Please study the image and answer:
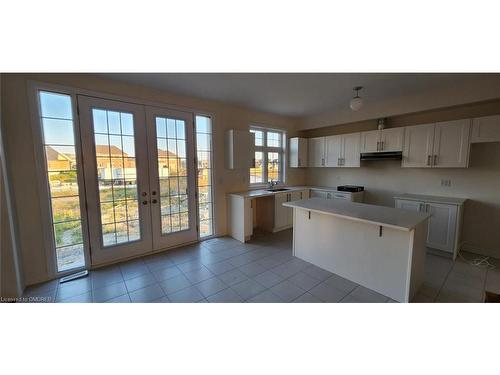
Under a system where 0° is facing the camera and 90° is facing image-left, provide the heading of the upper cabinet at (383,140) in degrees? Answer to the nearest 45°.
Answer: approximately 45°

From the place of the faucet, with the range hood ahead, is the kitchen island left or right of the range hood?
right

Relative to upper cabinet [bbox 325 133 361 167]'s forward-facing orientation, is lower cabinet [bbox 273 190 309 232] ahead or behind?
ahead

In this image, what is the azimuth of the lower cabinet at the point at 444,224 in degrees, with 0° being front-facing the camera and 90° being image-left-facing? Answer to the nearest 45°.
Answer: approximately 45°

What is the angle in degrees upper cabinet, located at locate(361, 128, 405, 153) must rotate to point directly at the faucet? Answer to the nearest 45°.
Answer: approximately 45° to its right

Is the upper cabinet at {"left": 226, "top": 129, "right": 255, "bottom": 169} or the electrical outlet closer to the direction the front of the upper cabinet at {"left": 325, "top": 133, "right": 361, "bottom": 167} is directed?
the upper cabinet

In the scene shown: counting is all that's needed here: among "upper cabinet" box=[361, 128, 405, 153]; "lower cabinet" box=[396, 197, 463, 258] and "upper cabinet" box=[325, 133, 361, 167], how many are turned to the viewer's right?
0

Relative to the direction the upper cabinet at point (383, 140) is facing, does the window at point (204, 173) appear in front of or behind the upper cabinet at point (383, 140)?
in front

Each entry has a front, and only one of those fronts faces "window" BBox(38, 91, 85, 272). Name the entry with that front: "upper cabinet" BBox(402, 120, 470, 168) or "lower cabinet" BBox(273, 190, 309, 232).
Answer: the upper cabinet

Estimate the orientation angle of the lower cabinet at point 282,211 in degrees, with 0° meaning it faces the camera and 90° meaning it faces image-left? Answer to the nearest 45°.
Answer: approximately 315°

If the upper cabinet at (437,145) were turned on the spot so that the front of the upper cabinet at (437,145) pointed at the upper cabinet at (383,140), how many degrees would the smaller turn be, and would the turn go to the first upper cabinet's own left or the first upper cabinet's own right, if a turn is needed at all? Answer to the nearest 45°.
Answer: approximately 45° to the first upper cabinet's own right

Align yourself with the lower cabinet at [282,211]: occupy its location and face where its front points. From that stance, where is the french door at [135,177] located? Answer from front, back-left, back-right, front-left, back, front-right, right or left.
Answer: right

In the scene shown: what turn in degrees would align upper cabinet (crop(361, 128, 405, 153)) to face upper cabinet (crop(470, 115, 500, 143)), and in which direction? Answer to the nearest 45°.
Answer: approximately 135° to its left
